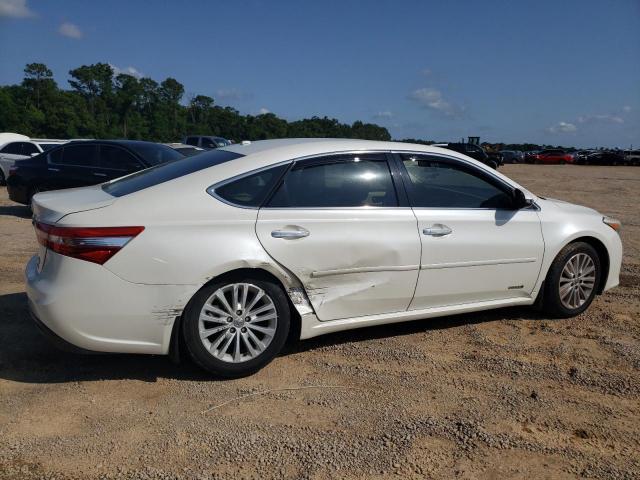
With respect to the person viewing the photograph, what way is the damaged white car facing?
facing away from the viewer and to the right of the viewer

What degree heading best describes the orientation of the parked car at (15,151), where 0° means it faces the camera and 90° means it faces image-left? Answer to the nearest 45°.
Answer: approximately 315°

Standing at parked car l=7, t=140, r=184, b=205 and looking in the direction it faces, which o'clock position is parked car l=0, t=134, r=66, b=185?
parked car l=0, t=134, r=66, b=185 is roughly at 7 o'clock from parked car l=7, t=140, r=184, b=205.

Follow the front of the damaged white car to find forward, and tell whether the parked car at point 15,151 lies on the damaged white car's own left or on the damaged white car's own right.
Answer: on the damaged white car's own left

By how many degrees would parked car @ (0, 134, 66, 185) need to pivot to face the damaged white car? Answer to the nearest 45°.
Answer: approximately 45° to its right

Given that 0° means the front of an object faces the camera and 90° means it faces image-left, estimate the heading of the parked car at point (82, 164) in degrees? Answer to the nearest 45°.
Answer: approximately 315°
